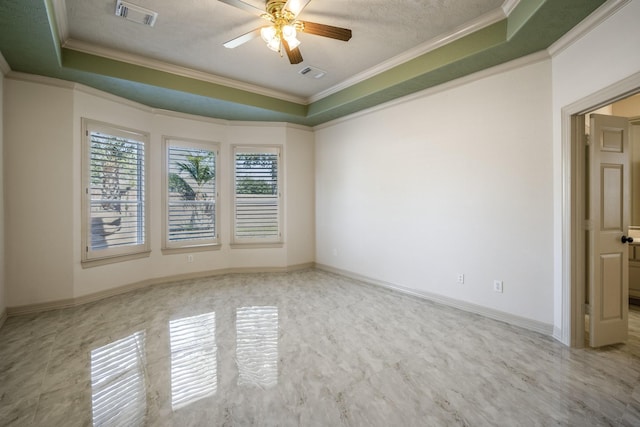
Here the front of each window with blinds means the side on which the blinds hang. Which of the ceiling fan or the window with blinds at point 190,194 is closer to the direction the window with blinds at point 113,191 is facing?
the ceiling fan

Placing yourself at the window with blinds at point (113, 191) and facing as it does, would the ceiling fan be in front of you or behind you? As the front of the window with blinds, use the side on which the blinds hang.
in front

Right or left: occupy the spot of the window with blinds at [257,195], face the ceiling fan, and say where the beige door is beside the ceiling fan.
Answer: left

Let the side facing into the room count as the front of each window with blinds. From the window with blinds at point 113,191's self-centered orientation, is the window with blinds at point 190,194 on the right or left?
on its left

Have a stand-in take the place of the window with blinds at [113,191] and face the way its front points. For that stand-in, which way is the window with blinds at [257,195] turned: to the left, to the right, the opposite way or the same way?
to the right

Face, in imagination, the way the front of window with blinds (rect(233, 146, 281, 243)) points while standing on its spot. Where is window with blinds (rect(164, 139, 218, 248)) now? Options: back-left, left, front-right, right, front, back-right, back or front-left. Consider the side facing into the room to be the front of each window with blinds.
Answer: right

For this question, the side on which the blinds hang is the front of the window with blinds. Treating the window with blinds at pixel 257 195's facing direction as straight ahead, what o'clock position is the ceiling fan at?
The ceiling fan is roughly at 12 o'clock from the window with blinds.

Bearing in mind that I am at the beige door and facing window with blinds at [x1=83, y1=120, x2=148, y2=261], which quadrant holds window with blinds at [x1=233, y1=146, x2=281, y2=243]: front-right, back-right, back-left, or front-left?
front-right

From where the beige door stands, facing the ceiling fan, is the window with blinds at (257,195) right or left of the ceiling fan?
right

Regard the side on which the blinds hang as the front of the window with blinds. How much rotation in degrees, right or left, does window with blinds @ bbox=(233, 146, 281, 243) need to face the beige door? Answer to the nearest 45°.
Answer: approximately 45° to its left

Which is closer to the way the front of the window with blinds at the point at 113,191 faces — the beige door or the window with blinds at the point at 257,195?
the beige door

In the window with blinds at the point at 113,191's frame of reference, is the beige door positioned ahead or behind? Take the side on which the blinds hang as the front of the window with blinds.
ahead

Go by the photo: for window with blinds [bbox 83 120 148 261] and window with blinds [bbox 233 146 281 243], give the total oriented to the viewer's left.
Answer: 0

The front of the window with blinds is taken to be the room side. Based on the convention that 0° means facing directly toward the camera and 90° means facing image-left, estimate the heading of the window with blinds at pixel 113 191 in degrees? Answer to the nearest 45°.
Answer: approximately 315°

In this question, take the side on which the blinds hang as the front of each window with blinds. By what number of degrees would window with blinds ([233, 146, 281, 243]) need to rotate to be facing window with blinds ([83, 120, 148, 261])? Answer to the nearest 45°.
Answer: approximately 45° to its right
